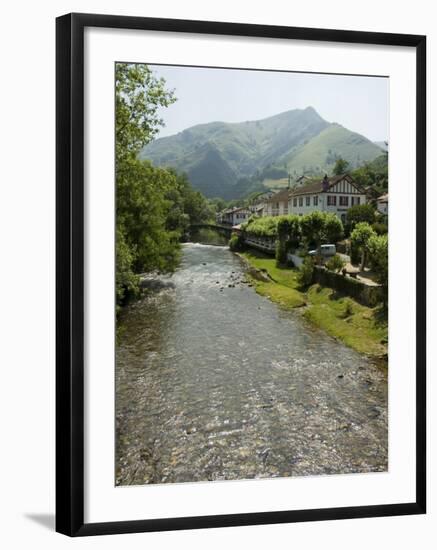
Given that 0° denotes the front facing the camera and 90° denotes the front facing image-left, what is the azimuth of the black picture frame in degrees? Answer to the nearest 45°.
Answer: approximately 315°
